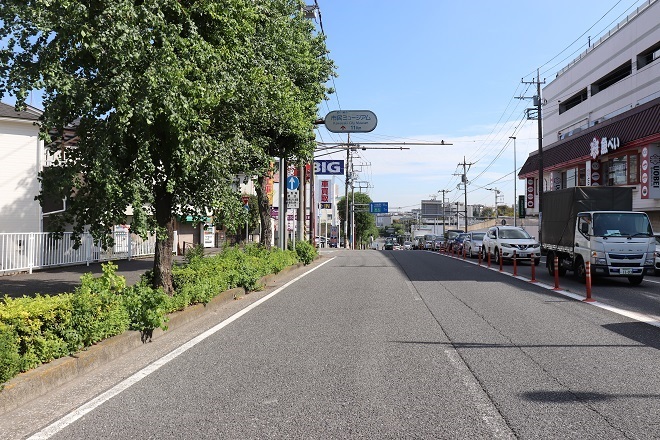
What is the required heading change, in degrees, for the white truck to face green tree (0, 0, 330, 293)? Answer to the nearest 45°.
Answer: approximately 90° to its right

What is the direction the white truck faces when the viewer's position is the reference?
facing the viewer and to the right of the viewer

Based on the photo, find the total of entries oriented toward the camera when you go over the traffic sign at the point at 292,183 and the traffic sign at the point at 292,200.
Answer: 2

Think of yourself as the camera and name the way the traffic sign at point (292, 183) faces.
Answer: facing the viewer

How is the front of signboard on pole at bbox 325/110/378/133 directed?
toward the camera

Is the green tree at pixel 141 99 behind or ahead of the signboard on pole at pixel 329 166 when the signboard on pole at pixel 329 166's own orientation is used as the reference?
ahead

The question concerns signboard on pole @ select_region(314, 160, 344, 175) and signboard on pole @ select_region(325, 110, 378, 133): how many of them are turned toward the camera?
2

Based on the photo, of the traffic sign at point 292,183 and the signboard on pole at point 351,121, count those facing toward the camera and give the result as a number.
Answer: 2
